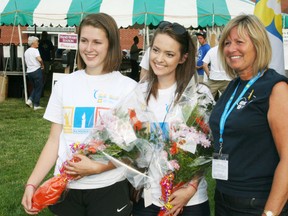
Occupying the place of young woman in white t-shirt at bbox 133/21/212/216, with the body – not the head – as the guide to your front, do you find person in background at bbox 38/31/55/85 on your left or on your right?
on your right

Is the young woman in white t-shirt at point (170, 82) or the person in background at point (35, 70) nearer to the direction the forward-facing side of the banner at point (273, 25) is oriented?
the young woman in white t-shirt

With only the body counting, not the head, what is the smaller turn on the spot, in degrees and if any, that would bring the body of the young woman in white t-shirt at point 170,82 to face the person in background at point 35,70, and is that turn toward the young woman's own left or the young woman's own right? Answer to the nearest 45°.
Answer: approximately 90° to the young woman's own right

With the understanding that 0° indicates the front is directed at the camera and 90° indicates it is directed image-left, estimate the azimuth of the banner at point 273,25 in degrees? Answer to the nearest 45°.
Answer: approximately 0°

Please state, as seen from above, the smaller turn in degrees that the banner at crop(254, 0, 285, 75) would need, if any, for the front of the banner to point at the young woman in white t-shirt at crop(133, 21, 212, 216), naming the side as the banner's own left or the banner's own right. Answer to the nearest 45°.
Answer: approximately 45° to the banner's own right
